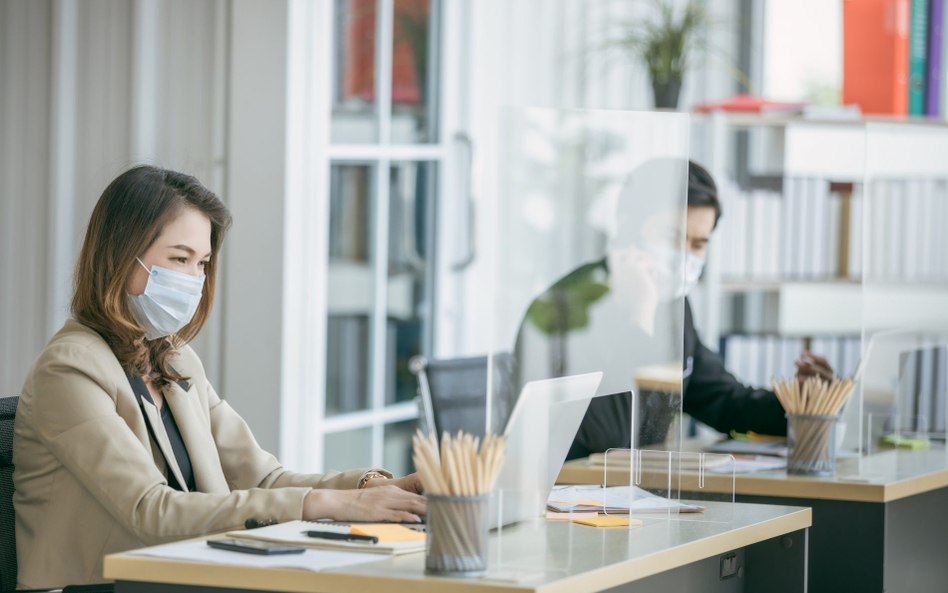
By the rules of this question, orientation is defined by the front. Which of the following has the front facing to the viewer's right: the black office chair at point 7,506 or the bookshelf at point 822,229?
the black office chair

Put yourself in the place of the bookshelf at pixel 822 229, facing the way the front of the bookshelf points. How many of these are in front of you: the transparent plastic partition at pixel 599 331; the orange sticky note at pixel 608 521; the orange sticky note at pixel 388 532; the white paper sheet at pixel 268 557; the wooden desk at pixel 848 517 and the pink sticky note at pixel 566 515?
6

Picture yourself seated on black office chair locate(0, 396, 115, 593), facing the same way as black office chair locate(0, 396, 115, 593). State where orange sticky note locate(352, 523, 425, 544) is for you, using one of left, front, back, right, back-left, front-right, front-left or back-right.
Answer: front-right

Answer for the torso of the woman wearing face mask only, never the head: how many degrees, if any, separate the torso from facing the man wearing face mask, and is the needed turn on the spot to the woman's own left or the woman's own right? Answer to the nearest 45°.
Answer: approximately 45° to the woman's own left

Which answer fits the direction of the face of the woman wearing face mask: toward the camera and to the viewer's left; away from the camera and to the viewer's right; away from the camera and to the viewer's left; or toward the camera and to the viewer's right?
toward the camera and to the viewer's right

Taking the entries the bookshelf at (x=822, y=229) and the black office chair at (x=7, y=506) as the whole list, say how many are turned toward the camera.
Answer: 1

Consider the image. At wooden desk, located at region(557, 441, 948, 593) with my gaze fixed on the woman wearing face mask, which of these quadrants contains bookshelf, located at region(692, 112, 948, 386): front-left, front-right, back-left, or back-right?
back-right

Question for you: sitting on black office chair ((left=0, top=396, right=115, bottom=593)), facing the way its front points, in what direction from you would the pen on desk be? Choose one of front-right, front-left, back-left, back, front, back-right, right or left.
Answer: front-right

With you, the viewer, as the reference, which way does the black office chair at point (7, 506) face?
facing to the right of the viewer

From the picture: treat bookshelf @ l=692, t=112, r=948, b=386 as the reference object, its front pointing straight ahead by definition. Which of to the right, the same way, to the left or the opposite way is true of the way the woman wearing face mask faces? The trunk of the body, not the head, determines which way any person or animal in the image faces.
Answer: to the left

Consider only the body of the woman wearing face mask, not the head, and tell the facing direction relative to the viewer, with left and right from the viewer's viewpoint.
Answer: facing the viewer and to the right of the viewer

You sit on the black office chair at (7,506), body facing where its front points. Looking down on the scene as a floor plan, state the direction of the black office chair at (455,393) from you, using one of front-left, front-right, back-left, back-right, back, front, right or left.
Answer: front-left

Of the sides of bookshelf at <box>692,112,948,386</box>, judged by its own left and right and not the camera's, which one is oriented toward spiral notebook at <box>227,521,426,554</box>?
front

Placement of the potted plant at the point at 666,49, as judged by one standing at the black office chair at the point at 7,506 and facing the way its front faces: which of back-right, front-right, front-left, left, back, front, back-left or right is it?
front-left
